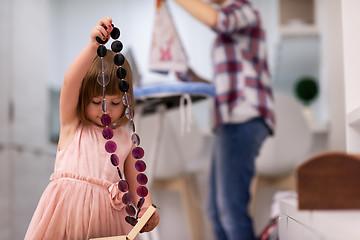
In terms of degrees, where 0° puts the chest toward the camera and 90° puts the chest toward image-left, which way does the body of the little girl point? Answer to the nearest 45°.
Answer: approximately 315°

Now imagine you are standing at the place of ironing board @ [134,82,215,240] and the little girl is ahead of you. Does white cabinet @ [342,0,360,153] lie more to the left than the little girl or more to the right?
left

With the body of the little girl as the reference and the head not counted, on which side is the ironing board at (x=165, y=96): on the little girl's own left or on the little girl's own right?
on the little girl's own left

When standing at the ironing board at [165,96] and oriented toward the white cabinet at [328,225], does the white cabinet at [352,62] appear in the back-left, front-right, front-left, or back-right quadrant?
front-left

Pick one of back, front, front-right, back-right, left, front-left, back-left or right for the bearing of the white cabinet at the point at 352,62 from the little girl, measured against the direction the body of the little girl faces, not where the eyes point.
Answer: front-left
